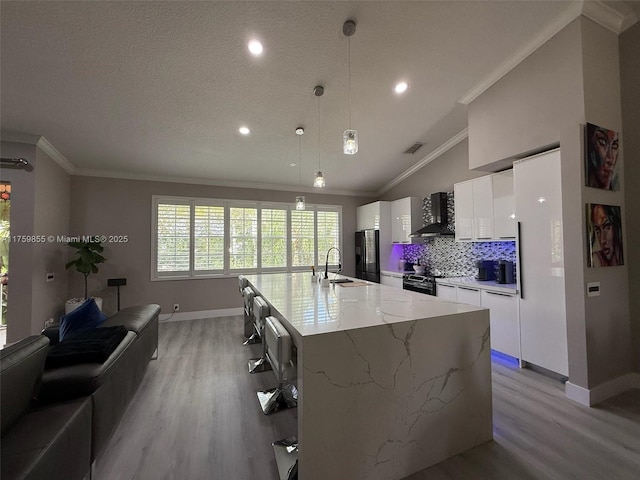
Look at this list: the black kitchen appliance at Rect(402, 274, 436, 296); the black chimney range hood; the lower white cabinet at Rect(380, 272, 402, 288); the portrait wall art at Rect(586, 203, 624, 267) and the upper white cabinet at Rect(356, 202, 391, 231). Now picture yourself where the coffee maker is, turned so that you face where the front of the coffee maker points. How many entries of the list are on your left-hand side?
1

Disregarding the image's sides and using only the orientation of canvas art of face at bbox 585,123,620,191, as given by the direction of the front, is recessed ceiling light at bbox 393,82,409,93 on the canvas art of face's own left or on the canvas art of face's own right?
on the canvas art of face's own right

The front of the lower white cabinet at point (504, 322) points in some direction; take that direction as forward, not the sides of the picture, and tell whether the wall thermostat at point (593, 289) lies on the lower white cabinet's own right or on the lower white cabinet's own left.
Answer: on the lower white cabinet's own left

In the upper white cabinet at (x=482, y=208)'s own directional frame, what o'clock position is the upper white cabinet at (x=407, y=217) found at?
the upper white cabinet at (x=407, y=217) is roughly at 3 o'clock from the upper white cabinet at (x=482, y=208).

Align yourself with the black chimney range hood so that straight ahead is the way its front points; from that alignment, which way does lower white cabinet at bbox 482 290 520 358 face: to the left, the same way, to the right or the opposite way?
the same way

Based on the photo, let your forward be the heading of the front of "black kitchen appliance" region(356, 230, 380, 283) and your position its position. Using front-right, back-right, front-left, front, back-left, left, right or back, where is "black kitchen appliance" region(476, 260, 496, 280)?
left

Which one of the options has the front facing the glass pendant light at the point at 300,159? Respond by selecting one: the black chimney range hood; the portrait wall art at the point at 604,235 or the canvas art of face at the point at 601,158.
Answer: the black chimney range hood

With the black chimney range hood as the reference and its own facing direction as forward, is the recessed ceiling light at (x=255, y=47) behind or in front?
in front

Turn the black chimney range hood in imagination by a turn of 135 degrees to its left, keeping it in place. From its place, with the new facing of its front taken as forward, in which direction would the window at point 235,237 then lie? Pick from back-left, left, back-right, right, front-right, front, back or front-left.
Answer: back

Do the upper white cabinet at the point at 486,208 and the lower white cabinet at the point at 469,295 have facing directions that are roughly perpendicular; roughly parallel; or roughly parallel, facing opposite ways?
roughly parallel

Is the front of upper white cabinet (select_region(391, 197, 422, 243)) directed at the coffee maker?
no

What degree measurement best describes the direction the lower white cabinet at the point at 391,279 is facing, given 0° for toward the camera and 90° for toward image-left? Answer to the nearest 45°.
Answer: approximately 45°

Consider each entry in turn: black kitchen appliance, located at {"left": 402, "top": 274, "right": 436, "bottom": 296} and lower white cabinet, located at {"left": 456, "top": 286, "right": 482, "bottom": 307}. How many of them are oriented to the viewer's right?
0

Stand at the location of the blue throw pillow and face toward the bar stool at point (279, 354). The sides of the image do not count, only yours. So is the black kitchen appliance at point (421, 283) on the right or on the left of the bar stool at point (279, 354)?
left

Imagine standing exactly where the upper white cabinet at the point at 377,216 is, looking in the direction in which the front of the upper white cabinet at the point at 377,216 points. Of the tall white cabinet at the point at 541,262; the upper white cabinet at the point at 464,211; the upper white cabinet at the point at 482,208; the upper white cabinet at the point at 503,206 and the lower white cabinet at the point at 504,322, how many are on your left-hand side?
5

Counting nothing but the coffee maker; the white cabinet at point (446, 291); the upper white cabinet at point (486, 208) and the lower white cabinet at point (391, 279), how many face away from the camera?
0

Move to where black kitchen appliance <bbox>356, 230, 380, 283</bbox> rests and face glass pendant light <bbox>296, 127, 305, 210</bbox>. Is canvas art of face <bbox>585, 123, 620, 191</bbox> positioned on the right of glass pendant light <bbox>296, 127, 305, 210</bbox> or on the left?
left
